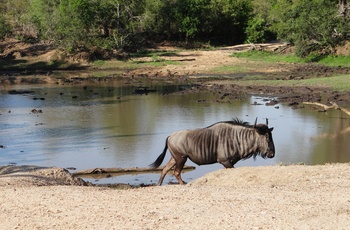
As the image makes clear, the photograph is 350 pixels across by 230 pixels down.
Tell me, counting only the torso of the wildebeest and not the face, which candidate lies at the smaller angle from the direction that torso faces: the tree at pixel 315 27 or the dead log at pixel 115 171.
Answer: the tree

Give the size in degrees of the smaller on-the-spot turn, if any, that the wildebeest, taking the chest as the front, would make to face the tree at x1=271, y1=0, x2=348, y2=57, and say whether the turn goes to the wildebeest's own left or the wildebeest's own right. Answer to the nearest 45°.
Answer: approximately 90° to the wildebeest's own left

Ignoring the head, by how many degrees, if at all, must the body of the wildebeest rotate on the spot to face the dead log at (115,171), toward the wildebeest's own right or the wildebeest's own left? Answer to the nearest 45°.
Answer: approximately 135° to the wildebeest's own left

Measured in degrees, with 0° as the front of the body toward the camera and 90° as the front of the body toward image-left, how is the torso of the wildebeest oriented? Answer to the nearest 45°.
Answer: approximately 270°
